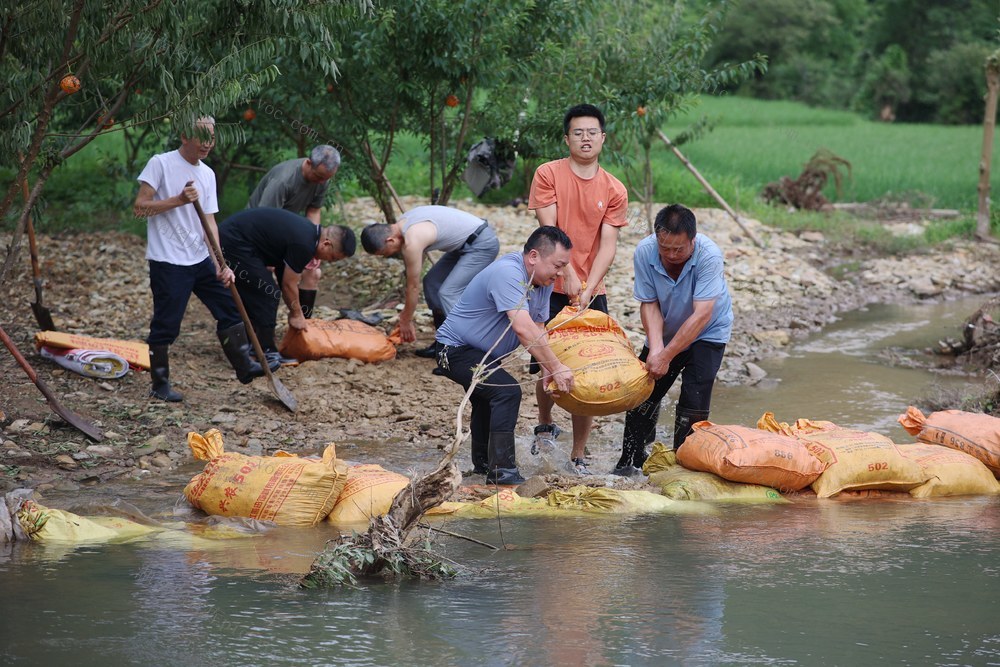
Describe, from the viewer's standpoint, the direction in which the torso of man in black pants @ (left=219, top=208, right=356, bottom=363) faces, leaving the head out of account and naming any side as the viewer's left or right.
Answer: facing to the right of the viewer

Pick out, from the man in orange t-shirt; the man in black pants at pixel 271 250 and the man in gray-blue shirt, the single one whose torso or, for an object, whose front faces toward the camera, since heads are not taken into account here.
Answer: the man in orange t-shirt

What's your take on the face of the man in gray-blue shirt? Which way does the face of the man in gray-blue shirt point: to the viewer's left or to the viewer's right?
to the viewer's right

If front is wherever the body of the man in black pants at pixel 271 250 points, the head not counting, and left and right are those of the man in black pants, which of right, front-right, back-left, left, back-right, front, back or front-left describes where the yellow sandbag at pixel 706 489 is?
front-right

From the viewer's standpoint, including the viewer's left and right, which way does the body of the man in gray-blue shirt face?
facing to the right of the viewer

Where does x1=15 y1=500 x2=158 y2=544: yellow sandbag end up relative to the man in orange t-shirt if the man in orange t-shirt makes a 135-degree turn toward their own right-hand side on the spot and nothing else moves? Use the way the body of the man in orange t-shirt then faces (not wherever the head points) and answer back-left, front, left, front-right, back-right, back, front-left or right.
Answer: left

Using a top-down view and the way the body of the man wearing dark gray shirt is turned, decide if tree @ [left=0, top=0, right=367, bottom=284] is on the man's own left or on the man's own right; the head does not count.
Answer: on the man's own right

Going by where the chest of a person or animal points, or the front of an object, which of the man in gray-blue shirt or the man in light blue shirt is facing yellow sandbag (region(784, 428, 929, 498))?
the man in gray-blue shirt

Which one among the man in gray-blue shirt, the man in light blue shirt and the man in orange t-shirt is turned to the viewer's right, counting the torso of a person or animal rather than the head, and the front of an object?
the man in gray-blue shirt

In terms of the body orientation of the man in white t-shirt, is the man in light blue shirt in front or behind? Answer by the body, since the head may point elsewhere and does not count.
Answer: in front

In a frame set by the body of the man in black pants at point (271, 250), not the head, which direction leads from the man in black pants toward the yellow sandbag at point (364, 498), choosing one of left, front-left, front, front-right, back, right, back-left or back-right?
right

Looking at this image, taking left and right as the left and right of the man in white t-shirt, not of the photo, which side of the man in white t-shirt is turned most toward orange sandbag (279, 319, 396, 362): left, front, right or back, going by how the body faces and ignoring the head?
left

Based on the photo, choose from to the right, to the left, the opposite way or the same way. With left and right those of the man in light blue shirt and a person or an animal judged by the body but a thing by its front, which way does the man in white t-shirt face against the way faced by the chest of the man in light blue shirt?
to the left
